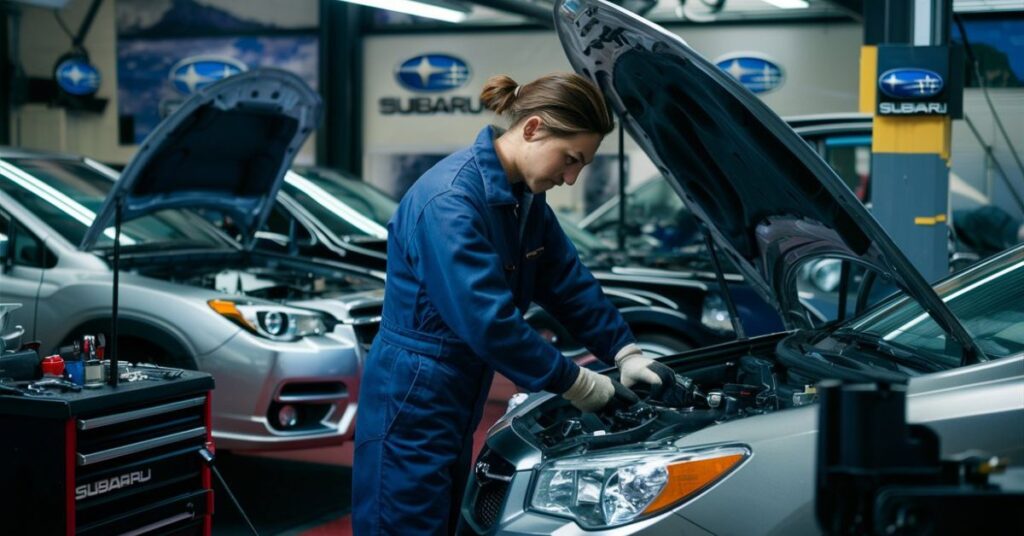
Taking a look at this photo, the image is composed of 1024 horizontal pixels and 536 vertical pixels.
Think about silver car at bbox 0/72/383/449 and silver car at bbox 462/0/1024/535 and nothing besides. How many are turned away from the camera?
0

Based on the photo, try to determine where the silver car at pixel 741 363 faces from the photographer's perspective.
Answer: facing the viewer and to the left of the viewer

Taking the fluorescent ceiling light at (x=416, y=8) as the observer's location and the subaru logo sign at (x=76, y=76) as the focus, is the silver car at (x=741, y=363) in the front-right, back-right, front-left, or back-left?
back-left

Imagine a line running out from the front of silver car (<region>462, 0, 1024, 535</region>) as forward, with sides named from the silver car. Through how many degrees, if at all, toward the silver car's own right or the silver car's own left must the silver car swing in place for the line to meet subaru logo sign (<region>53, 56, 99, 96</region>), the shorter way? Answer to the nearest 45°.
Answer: approximately 90° to the silver car's own right

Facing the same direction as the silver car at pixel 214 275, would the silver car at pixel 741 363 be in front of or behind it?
in front

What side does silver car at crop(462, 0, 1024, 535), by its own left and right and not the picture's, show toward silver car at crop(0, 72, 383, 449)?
right

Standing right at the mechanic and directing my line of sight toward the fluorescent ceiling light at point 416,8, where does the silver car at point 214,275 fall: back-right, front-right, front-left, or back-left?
front-left

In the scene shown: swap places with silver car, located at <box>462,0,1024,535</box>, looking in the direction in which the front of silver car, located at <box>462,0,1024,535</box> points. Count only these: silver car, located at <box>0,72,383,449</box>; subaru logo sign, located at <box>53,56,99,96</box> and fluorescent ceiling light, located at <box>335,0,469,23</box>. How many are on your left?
0

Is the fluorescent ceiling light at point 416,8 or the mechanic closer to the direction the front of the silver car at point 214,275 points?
the mechanic

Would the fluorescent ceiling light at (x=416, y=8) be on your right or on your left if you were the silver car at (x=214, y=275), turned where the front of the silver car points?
on your left

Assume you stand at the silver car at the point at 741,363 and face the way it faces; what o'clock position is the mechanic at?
The mechanic is roughly at 1 o'clock from the silver car.

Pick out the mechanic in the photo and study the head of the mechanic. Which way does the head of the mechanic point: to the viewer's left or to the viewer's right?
to the viewer's right

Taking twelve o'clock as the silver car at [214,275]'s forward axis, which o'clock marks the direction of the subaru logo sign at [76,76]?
The subaru logo sign is roughly at 7 o'clock from the silver car.
